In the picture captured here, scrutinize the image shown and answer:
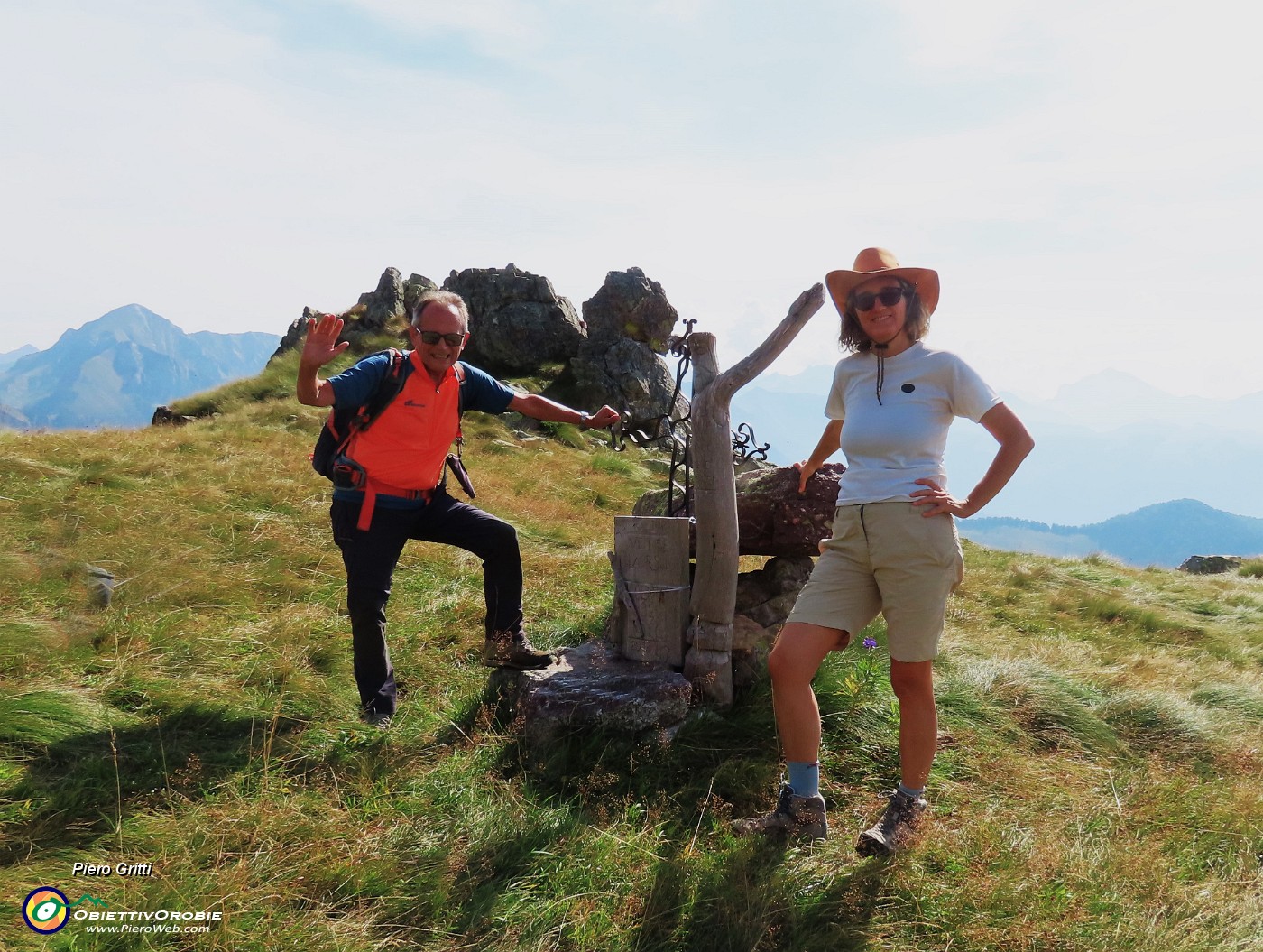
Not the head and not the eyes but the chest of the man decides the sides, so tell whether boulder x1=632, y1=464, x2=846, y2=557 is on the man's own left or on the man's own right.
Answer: on the man's own left

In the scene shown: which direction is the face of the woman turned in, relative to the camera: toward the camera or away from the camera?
toward the camera

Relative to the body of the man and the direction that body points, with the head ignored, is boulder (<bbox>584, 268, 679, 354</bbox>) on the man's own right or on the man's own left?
on the man's own left

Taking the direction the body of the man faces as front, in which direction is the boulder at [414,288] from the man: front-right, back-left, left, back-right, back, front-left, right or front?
back-left

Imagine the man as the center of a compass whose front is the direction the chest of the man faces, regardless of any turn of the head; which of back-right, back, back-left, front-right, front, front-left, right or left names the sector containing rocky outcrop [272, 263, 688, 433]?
back-left

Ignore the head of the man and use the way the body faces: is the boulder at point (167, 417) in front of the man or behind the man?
behind

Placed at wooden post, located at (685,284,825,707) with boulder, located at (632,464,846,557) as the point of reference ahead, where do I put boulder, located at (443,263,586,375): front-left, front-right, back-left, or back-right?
front-left

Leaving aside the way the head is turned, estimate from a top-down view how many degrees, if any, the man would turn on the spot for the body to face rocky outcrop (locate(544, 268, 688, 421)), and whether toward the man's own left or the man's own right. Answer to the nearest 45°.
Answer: approximately 135° to the man's own left

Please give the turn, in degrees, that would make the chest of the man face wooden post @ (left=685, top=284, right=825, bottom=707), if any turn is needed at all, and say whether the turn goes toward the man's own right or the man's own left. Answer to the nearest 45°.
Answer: approximately 45° to the man's own left

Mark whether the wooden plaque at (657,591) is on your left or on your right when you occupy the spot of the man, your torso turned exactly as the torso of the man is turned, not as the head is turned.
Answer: on your left

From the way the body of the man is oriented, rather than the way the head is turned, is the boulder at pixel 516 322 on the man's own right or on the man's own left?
on the man's own left
